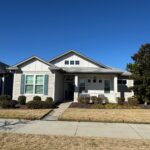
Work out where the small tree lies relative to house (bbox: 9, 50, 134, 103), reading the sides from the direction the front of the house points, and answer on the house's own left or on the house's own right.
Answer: on the house's own left

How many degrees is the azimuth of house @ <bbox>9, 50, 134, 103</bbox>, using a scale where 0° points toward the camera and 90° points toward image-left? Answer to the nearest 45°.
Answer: approximately 0°

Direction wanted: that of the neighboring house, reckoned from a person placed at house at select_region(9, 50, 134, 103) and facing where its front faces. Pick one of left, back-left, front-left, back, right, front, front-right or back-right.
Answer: right

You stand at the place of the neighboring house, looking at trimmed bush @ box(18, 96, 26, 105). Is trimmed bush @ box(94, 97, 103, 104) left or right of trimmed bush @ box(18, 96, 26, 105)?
left

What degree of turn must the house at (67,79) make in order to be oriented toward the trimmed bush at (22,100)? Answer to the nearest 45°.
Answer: approximately 45° to its right

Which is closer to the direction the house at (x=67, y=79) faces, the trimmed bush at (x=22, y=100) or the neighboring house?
the trimmed bush

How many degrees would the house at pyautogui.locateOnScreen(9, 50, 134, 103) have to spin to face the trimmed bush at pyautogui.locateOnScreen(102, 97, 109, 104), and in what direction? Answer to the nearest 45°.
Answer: approximately 90° to its left
